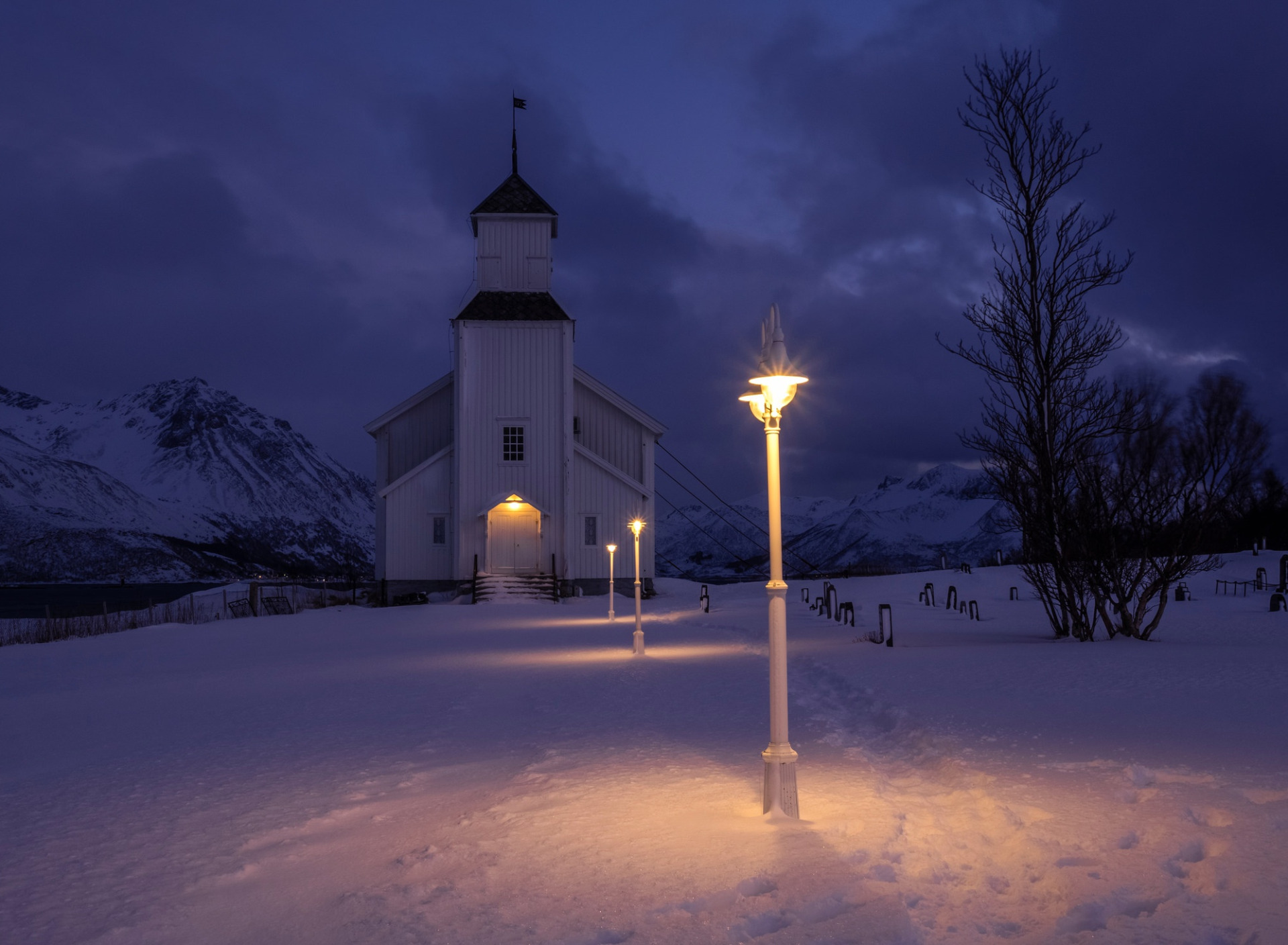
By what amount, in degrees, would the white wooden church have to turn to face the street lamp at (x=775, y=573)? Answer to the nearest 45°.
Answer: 0° — it already faces it

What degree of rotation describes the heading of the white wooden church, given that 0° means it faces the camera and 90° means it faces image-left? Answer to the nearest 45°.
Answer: approximately 0°

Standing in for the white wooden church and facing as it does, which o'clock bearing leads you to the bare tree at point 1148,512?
The bare tree is roughly at 11 o'clock from the white wooden church.
